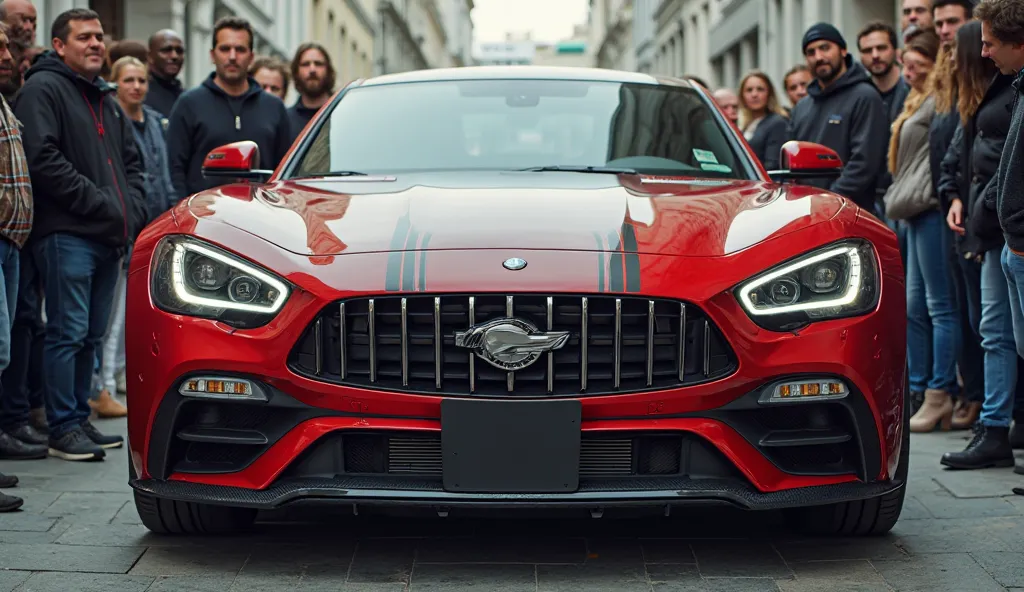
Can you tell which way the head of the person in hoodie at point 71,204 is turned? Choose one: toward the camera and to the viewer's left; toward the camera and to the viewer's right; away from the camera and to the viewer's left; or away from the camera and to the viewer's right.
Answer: toward the camera and to the viewer's right

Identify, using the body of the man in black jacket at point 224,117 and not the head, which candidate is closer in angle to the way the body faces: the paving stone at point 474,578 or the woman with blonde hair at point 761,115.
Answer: the paving stone

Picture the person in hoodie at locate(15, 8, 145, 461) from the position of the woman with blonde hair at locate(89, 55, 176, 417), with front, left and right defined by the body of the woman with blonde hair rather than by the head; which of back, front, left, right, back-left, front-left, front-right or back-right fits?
front-right

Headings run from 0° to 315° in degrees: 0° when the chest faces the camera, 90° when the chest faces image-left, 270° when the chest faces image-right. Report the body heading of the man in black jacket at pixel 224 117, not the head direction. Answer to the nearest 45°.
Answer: approximately 0°

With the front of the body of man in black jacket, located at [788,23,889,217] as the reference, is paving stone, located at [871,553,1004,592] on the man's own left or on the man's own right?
on the man's own left
